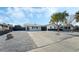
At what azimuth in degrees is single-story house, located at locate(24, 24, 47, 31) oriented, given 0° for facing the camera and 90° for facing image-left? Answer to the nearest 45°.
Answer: approximately 0°

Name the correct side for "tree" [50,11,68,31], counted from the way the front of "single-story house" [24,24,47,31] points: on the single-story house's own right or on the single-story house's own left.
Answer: on the single-story house's own left
